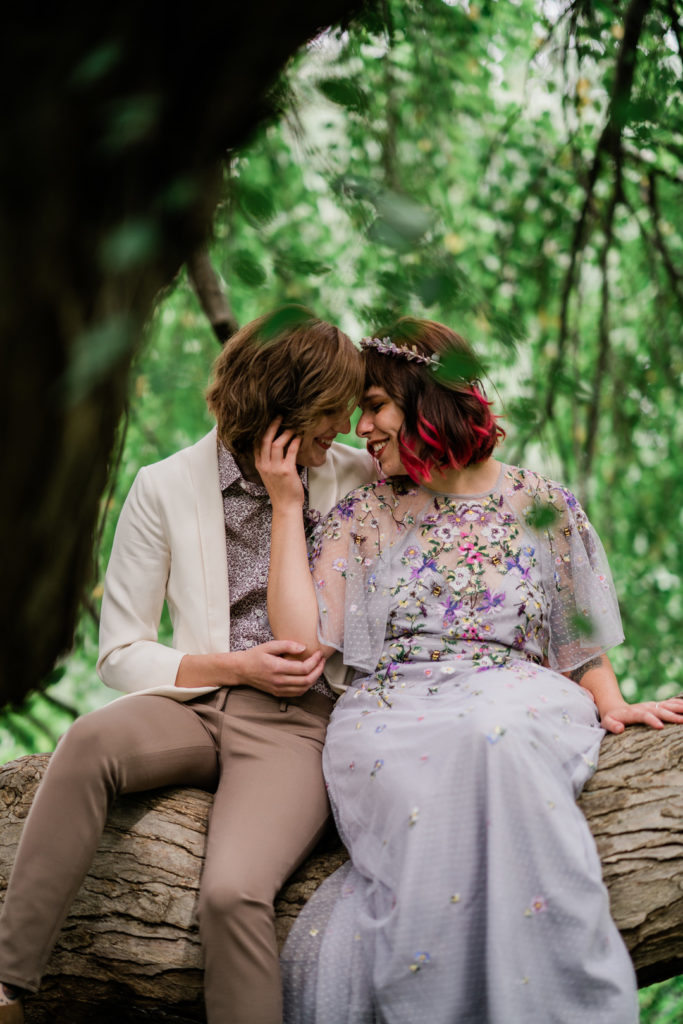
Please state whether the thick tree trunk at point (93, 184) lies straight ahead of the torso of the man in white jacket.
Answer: yes

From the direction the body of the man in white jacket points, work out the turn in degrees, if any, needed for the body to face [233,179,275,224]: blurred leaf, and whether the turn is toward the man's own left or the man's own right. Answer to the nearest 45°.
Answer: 0° — they already face it

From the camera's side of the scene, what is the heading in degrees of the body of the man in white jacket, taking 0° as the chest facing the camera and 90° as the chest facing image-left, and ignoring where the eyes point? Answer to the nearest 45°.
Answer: approximately 0°

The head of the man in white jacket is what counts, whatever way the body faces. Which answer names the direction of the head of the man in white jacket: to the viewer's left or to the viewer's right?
to the viewer's right

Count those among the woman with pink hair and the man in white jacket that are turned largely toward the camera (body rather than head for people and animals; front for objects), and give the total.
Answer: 2

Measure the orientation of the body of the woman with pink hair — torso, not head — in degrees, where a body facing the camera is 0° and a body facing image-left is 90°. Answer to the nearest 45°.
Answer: approximately 0°
